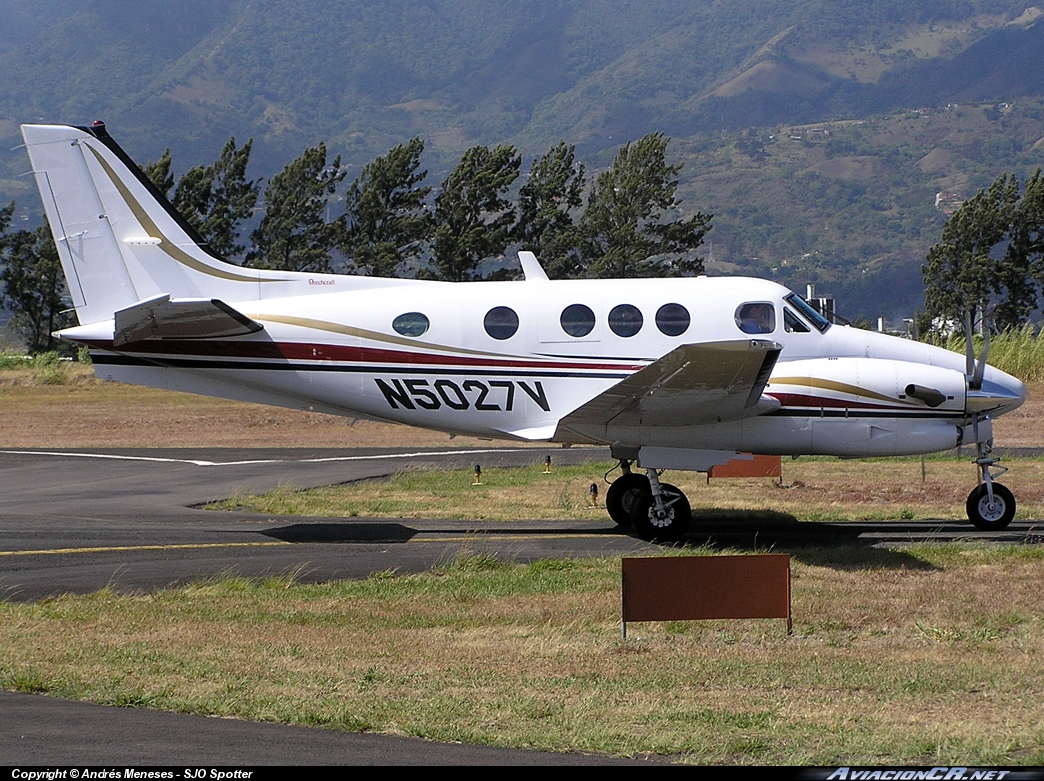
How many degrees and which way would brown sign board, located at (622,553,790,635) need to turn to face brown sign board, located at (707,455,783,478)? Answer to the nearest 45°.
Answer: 0° — it already faces it

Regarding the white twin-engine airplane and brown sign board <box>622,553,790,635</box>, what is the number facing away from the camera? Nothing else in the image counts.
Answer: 1

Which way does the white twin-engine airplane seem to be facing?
to the viewer's right

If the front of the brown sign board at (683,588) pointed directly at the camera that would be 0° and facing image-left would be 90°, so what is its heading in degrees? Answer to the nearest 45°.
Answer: approximately 180°

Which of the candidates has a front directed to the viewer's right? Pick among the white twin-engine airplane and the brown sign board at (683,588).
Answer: the white twin-engine airplane

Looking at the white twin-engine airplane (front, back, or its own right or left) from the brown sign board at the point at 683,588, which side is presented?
right
